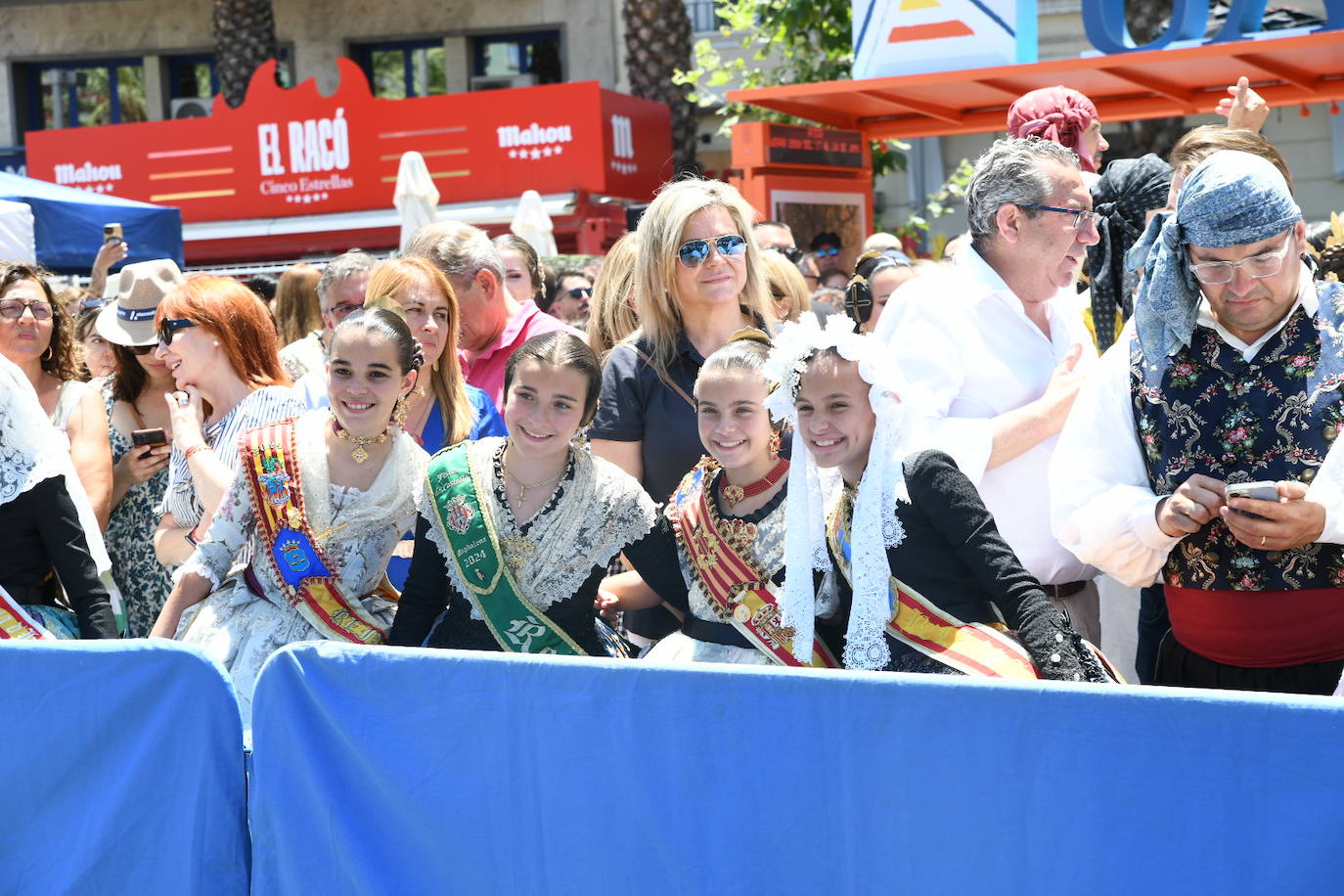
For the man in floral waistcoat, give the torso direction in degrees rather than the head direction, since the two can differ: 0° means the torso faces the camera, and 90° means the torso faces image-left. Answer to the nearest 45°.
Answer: approximately 0°

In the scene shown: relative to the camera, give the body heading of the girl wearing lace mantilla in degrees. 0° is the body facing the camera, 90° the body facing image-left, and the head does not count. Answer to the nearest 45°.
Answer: approximately 45°

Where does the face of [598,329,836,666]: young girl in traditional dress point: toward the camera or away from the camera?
toward the camera

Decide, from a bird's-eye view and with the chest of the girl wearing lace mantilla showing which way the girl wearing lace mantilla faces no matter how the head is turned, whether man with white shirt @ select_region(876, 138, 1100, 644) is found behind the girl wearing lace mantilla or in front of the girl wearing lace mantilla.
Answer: behind

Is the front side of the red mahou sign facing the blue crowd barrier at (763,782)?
yes

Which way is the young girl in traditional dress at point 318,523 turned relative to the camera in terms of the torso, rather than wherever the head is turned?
toward the camera

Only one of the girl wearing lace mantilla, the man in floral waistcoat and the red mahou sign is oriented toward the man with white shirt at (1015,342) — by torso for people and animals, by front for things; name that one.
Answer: the red mahou sign

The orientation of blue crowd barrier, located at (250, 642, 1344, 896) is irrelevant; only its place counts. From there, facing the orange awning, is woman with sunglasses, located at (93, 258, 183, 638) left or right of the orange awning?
left

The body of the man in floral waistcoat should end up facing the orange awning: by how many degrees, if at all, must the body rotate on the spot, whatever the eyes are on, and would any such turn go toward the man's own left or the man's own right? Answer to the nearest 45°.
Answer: approximately 180°

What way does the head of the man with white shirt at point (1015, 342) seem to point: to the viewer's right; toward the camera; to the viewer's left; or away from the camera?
to the viewer's right

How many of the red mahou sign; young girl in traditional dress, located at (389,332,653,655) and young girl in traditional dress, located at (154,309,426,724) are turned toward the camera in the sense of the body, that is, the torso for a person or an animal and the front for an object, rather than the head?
3

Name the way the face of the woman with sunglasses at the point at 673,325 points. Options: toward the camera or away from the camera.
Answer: toward the camera

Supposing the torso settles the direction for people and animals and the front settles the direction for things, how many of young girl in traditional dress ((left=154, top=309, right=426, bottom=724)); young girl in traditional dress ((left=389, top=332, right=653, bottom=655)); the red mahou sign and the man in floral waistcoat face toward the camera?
4

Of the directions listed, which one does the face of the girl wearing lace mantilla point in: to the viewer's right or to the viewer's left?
to the viewer's left

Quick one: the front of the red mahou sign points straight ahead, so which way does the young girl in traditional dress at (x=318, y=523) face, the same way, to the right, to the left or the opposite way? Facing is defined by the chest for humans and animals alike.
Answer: the same way
